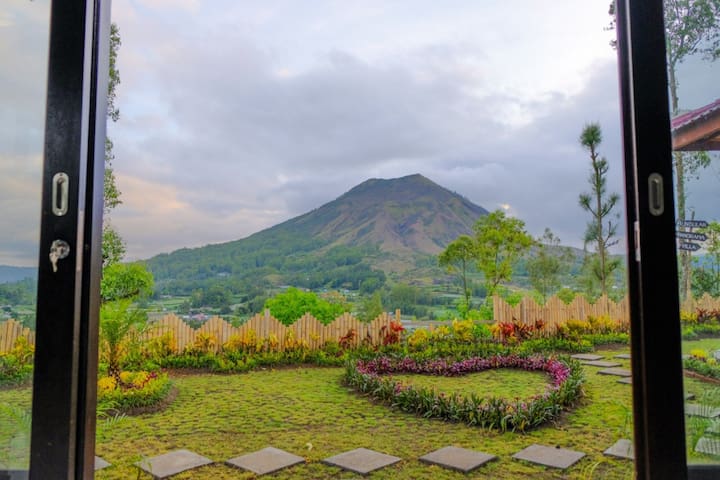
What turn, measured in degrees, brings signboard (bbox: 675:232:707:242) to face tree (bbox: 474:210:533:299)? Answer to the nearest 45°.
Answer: approximately 180°

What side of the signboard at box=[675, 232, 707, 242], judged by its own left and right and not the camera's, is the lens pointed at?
front

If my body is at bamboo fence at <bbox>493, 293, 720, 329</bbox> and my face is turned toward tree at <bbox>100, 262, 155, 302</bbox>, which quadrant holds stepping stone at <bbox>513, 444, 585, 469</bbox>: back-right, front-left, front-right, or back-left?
front-left

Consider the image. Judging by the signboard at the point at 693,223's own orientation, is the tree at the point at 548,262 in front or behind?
behind

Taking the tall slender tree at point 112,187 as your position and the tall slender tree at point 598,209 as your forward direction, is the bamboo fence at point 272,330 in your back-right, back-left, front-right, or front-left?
front-right

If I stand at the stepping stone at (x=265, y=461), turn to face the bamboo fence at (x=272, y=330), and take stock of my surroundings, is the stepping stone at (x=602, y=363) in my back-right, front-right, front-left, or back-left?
front-right

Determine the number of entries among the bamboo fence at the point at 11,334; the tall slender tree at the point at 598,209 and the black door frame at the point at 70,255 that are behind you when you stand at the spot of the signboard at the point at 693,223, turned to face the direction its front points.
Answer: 1

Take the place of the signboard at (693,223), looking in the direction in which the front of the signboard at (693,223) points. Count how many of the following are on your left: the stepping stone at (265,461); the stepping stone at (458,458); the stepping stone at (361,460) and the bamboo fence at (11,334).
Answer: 0

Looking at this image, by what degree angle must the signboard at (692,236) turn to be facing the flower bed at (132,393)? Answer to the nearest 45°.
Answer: approximately 90° to its right

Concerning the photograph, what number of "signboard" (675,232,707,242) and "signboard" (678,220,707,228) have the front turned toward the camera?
2

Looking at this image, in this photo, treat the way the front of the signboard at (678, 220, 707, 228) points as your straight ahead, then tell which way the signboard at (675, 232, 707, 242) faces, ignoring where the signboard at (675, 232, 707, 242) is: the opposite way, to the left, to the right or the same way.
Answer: the same way
